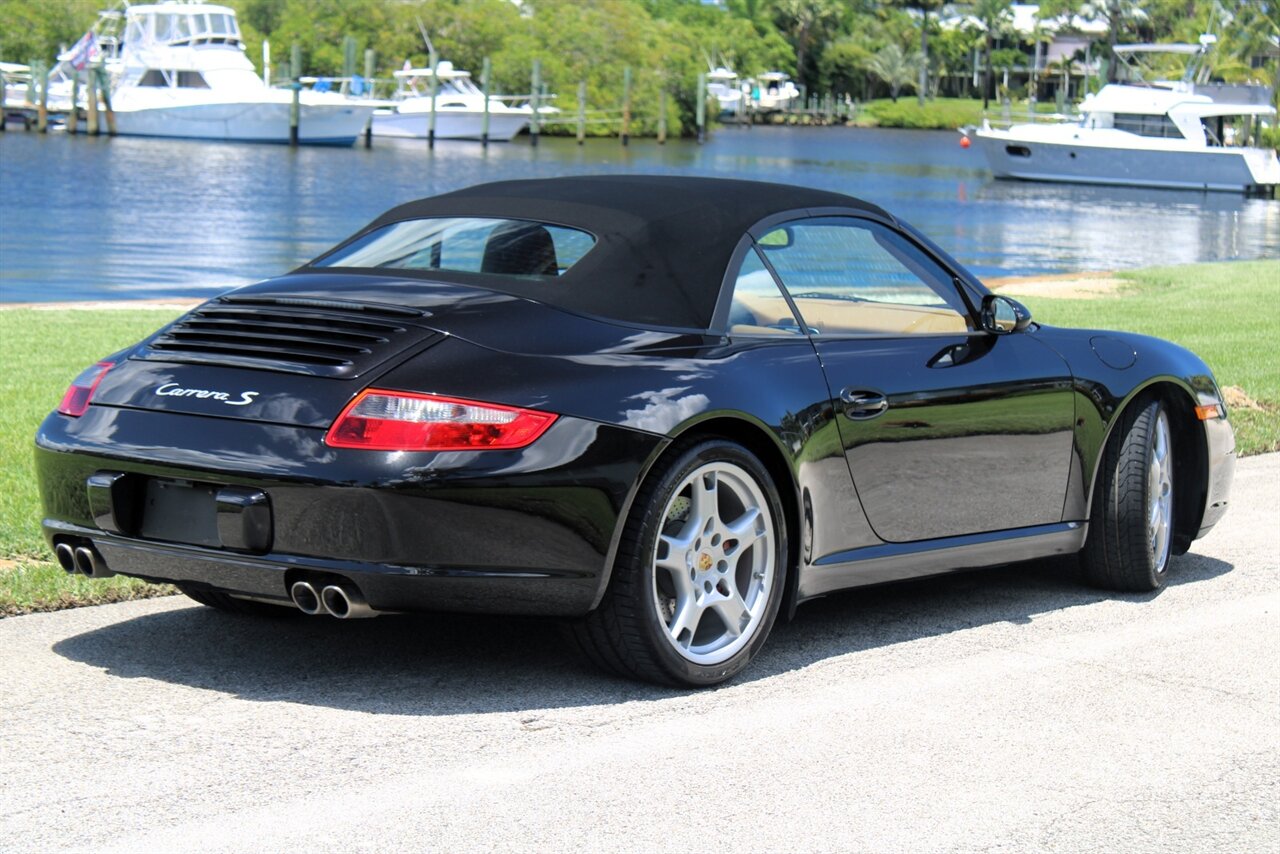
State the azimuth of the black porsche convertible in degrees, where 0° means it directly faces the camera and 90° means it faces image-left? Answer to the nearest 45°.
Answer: approximately 225°
